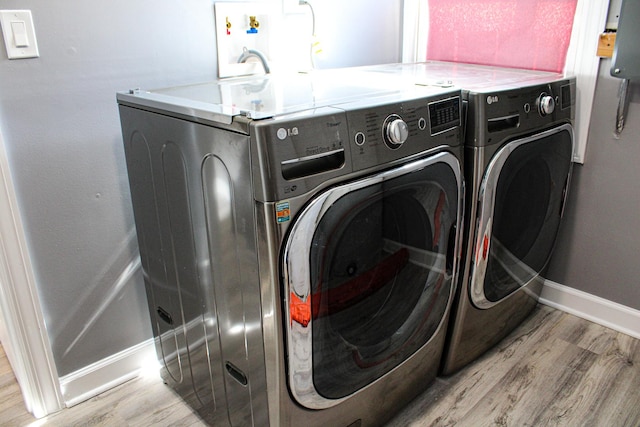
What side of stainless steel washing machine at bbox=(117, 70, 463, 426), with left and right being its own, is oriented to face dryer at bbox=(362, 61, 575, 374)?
left

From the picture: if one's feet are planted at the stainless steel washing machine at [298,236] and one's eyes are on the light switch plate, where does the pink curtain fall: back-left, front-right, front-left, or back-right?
back-right

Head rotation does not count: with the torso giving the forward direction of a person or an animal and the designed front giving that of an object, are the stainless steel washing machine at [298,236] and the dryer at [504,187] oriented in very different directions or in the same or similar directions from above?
same or similar directions

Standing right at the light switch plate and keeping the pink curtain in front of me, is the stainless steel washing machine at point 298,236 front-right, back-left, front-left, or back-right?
front-right

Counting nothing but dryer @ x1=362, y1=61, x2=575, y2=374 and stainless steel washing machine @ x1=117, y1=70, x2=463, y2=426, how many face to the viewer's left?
0

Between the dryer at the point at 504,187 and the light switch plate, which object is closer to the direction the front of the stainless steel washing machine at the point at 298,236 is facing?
the dryer

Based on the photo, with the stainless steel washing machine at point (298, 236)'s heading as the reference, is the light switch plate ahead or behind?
behind

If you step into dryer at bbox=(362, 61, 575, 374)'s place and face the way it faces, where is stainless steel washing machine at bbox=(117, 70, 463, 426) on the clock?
The stainless steel washing machine is roughly at 3 o'clock from the dryer.

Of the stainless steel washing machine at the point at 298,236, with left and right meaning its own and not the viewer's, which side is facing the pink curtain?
left

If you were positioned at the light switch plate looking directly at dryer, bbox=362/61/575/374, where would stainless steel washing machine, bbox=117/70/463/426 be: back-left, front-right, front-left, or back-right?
front-right

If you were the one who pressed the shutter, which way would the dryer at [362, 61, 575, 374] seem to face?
facing the viewer and to the right of the viewer

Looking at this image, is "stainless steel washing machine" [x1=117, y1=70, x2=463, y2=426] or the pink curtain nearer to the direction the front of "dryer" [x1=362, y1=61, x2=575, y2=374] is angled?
the stainless steel washing machine

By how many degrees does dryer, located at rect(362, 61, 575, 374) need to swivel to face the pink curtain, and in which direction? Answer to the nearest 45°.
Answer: approximately 135° to its left

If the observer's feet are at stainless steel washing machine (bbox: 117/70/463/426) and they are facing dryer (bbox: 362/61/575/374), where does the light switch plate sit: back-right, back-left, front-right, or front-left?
back-left
